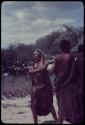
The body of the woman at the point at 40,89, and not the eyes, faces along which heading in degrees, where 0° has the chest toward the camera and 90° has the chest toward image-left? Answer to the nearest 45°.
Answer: approximately 45°

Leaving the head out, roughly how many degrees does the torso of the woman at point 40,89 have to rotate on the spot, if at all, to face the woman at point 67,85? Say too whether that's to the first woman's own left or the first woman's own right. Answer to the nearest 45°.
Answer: approximately 135° to the first woman's own left
